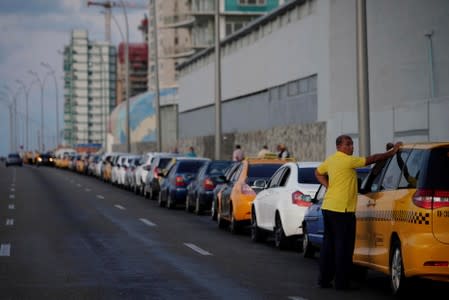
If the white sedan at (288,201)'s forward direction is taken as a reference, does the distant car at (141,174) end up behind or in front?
in front

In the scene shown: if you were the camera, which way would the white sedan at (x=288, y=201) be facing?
facing away from the viewer and to the left of the viewer

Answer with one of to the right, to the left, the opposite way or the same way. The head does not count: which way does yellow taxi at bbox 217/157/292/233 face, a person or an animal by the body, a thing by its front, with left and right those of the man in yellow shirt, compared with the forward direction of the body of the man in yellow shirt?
to the left

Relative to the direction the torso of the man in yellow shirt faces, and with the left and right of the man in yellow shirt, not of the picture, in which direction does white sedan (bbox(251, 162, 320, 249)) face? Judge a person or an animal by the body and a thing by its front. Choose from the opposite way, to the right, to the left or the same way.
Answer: to the left

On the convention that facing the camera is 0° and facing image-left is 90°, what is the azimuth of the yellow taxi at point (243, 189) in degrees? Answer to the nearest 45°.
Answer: approximately 135°

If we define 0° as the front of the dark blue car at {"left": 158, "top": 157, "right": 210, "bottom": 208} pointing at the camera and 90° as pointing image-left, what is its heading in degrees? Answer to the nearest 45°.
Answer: approximately 135°

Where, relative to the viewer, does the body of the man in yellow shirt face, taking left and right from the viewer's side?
facing away from the viewer and to the right of the viewer

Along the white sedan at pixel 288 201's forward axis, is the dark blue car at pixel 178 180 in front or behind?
in front

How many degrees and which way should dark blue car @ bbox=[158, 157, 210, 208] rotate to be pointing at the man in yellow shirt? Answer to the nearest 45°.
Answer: approximately 135° to its left

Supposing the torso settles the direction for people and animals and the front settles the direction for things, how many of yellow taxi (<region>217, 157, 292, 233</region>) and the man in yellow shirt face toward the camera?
0

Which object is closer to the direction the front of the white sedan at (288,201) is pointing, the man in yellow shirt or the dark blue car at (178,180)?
the dark blue car

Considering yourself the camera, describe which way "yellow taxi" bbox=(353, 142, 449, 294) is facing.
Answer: facing away from the viewer and to the left of the viewer
